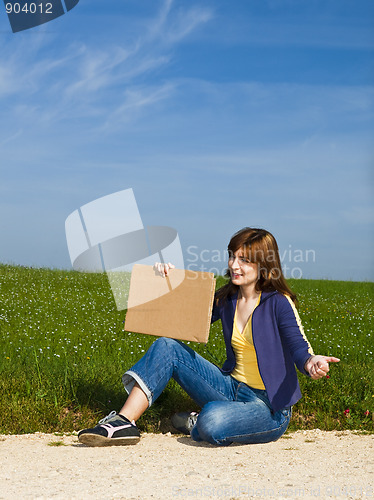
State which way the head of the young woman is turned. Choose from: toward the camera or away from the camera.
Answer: toward the camera

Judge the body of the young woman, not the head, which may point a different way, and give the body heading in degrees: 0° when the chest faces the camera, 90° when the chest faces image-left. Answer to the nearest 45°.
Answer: approximately 45°
